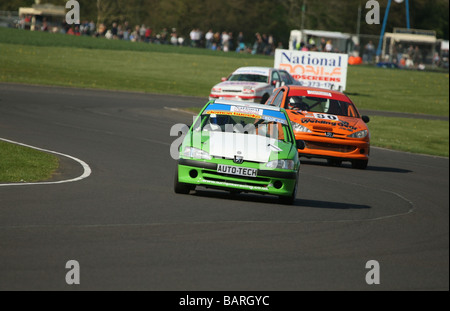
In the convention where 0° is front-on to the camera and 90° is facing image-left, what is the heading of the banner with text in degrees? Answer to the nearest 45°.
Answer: approximately 0°

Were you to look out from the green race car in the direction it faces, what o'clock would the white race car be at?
The white race car is roughly at 6 o'clock from the green race car.

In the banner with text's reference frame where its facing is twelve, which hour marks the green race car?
The green race car is roughly at 12 o'clock from the banner with text.

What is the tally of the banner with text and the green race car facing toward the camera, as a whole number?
2

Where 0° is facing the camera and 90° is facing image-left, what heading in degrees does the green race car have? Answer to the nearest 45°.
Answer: approximately 0°

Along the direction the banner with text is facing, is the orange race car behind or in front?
in front

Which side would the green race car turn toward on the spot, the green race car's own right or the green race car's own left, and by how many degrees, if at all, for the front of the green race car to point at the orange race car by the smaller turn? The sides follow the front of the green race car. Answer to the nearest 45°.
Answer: approximately 180°

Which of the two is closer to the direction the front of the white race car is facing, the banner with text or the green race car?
the green race car

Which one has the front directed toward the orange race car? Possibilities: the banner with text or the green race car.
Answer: the banner with text

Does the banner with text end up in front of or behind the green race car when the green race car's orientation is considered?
behind

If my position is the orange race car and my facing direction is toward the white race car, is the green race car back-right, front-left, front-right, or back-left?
back-left
